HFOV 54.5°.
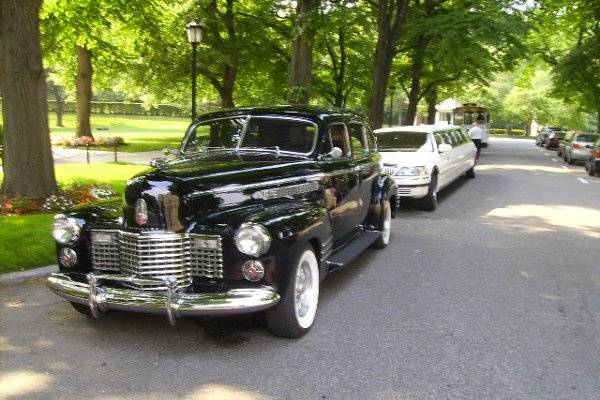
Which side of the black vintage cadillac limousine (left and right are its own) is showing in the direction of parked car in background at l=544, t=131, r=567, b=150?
back

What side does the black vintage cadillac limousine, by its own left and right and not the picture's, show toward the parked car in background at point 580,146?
back

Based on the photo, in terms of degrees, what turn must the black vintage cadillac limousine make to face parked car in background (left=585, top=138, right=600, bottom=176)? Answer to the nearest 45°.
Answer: approximately 180°

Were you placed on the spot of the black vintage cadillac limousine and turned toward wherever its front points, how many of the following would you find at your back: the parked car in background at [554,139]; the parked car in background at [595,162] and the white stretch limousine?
3

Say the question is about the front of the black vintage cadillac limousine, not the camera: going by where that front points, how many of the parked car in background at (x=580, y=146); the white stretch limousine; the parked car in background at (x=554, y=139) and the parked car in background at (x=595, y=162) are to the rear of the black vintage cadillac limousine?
4

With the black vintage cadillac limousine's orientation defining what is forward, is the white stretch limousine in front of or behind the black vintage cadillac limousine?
behind

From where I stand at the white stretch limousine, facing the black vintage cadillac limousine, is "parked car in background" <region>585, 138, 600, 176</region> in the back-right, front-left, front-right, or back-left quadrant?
back-left

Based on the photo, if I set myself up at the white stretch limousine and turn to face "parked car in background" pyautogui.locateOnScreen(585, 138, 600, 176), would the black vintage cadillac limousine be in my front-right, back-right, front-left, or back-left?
back-right

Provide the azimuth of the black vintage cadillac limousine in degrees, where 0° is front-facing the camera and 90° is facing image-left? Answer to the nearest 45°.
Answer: approximately 45°
